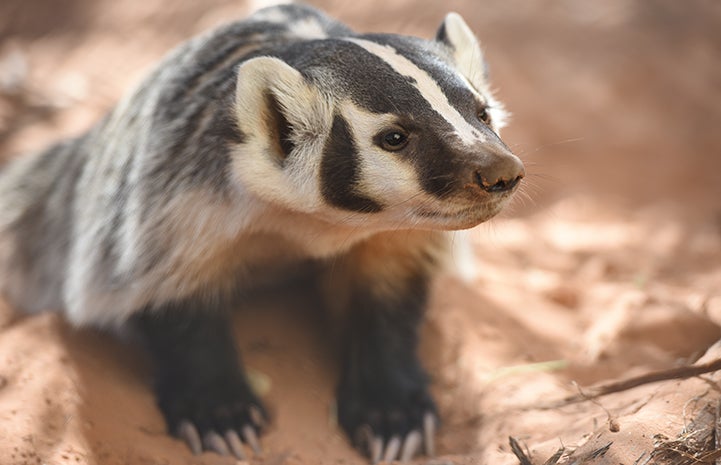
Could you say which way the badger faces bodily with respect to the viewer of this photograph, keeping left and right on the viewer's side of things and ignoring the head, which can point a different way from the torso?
facing the viewer and to the right of the viewer

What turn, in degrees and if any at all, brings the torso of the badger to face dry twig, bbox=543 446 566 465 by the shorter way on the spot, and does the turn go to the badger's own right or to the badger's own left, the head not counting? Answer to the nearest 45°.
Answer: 0° — it already faces it

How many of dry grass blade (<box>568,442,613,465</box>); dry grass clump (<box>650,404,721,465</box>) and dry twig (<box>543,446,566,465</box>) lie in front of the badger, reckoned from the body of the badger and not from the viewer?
3

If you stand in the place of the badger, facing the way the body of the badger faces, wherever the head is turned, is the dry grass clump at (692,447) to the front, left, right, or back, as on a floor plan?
front

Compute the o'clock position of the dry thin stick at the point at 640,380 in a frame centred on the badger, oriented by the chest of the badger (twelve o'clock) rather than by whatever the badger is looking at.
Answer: The dry thin stick is roughly at 11 o'clock from the badger.

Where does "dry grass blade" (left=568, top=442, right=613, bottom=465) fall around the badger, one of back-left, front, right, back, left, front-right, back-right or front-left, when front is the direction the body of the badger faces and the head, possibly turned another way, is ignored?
front
